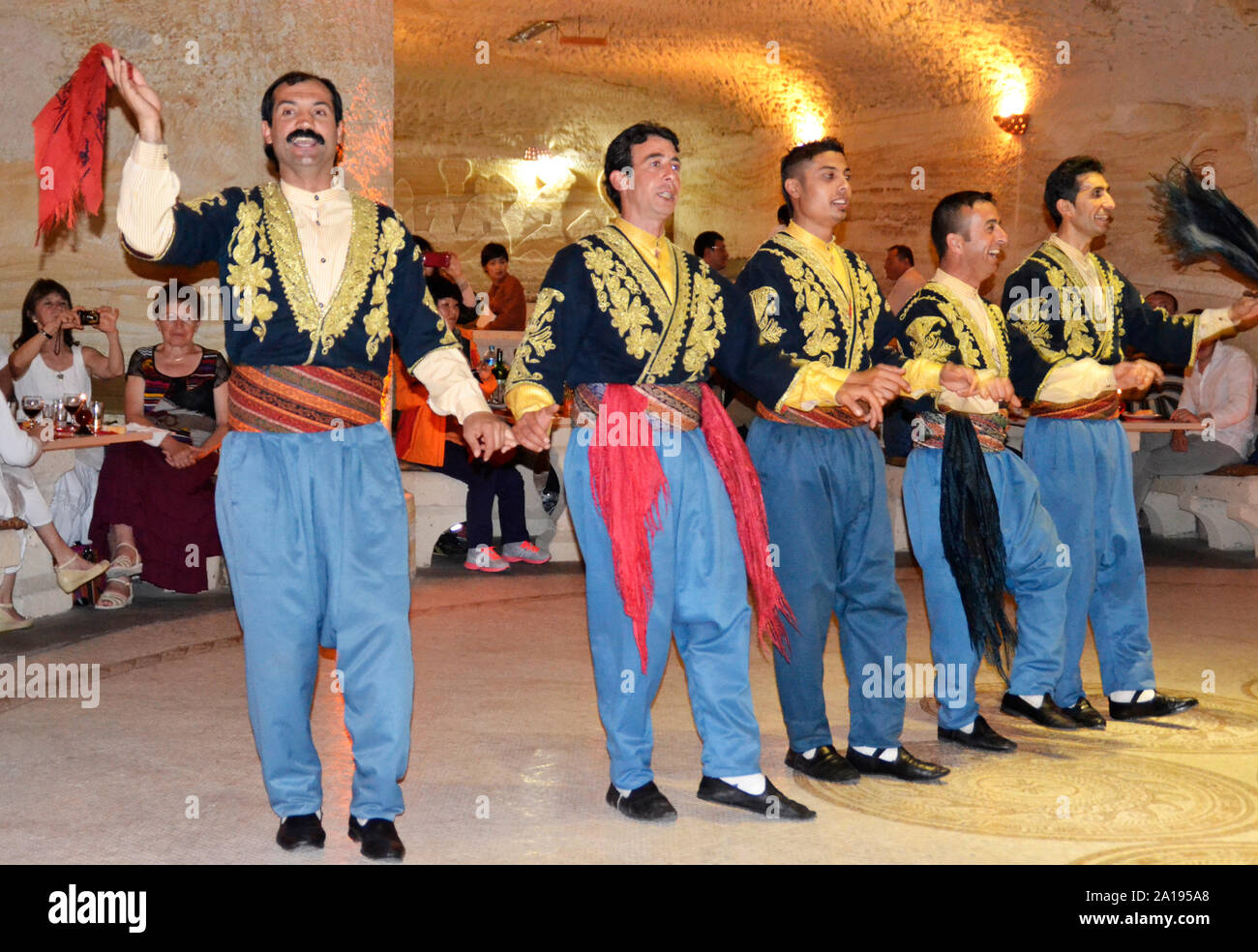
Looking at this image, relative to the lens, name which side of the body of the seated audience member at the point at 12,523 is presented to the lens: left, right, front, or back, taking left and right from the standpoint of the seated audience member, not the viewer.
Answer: right

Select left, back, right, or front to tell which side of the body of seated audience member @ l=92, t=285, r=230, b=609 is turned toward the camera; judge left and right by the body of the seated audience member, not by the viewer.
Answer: front

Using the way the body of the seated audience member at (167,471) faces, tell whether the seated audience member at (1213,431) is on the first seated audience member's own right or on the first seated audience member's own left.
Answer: on the first seated audience member's own left

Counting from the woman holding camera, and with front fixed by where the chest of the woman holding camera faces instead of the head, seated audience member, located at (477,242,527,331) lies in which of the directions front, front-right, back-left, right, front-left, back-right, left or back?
left

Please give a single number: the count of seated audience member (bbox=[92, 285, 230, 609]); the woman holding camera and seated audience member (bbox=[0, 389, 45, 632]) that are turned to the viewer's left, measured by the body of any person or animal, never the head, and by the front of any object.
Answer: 0

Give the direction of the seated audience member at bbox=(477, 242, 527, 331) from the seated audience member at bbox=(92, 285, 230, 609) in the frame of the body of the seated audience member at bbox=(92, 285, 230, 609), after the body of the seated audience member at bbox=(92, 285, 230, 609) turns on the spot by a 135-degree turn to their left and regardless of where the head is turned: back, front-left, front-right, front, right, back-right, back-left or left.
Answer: front

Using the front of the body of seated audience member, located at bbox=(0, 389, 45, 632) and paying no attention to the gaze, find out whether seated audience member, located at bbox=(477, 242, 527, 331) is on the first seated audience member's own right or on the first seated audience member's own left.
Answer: on the first seated audience member's own left

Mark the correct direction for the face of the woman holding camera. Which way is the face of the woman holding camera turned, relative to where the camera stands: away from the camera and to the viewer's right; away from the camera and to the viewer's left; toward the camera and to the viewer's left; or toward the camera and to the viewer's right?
toward the camera and to the viewer's right

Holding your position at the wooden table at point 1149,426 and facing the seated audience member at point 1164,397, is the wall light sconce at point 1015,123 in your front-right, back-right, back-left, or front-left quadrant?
front-left

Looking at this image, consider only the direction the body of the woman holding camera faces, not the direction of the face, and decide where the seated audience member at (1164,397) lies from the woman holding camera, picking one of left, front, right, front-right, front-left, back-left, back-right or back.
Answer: front-left

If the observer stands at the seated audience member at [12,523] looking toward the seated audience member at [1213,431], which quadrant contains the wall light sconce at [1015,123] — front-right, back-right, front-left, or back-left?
front-left

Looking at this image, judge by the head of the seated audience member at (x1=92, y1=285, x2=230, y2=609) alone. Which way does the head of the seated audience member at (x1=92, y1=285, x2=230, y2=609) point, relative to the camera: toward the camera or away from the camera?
toward the camera
